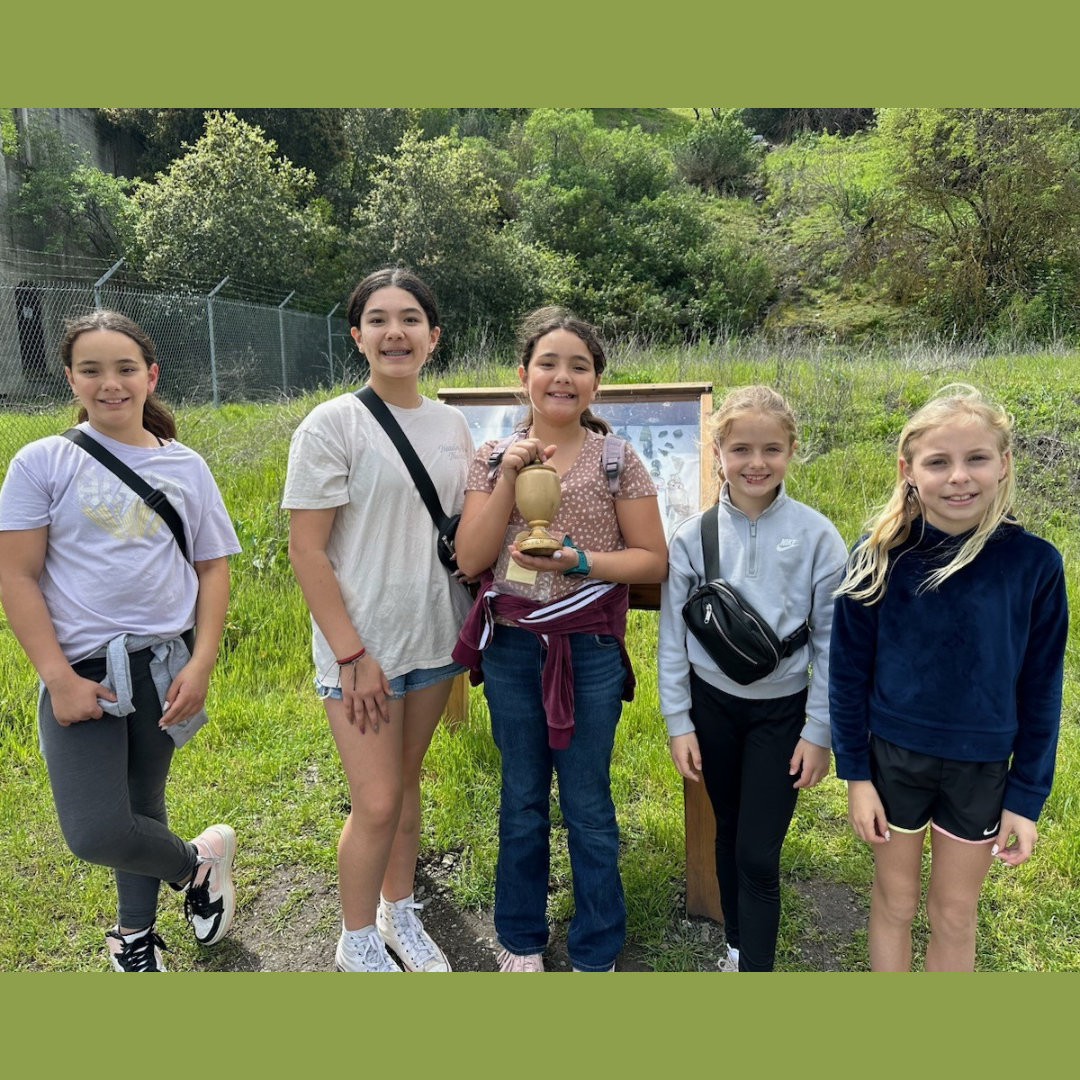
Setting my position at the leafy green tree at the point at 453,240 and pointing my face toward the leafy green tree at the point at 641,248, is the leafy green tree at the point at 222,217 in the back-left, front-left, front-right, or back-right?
back-left

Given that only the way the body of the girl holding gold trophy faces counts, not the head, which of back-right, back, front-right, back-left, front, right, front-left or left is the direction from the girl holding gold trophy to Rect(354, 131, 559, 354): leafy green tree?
back

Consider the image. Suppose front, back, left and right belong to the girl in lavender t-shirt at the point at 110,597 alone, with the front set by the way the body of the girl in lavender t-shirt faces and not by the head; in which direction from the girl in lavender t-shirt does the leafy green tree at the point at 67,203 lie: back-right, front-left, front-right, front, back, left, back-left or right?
back

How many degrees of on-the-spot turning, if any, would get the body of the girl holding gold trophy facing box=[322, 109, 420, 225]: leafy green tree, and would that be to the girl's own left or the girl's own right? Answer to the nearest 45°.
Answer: approximately 180°

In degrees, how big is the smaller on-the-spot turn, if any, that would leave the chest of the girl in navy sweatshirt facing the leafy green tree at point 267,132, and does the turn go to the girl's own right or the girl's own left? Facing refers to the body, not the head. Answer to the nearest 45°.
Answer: approximately 135° to the girl's own right

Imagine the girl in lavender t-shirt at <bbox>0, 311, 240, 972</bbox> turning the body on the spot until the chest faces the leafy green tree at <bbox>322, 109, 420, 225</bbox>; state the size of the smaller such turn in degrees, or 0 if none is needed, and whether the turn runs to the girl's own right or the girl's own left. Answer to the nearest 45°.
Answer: approximately 180°

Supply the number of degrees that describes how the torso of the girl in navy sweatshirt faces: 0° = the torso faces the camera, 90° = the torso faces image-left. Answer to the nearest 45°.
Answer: approximately 0°
